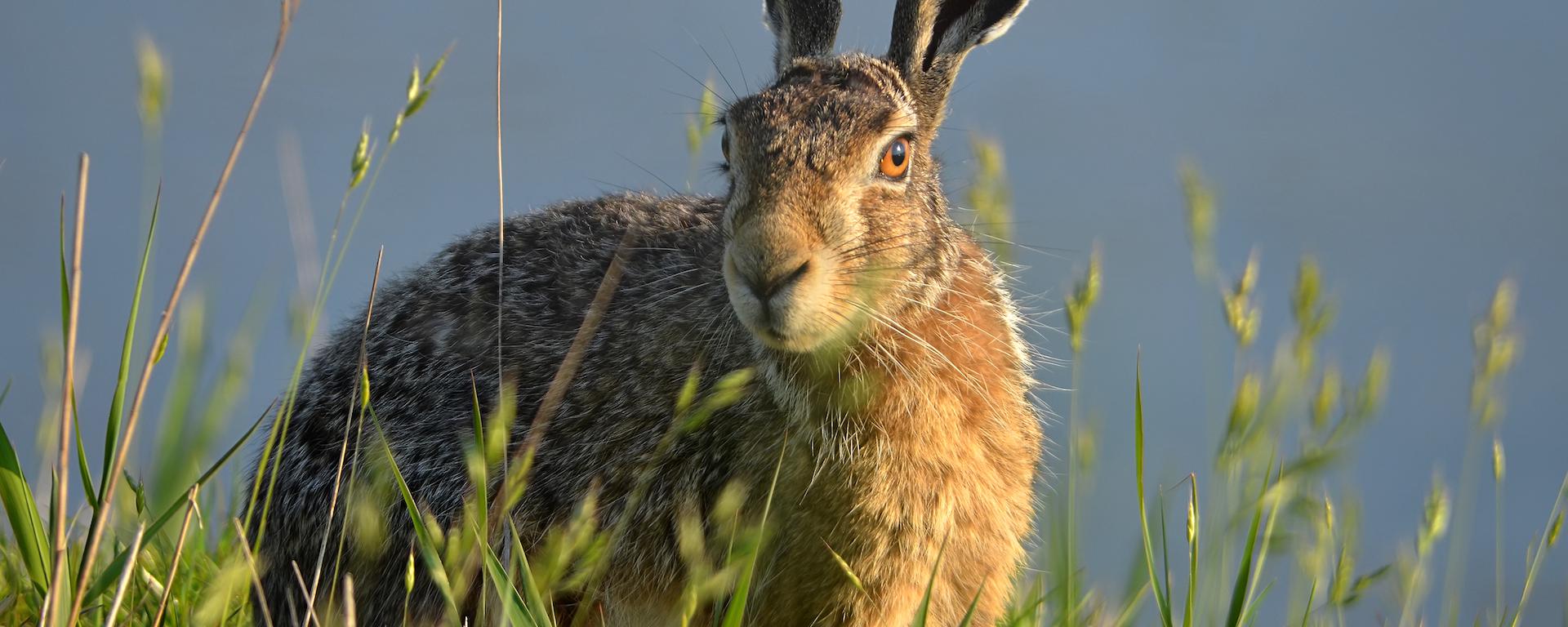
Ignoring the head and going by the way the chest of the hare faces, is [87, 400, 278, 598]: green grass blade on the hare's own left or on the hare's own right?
on the hare's own right

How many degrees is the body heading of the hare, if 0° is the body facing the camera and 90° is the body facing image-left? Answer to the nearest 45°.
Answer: approximately 315°

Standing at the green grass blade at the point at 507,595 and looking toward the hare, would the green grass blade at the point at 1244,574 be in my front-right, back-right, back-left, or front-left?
front-right

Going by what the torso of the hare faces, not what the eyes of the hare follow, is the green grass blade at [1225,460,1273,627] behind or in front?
in front

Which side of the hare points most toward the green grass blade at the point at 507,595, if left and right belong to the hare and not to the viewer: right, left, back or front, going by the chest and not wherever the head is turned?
right
